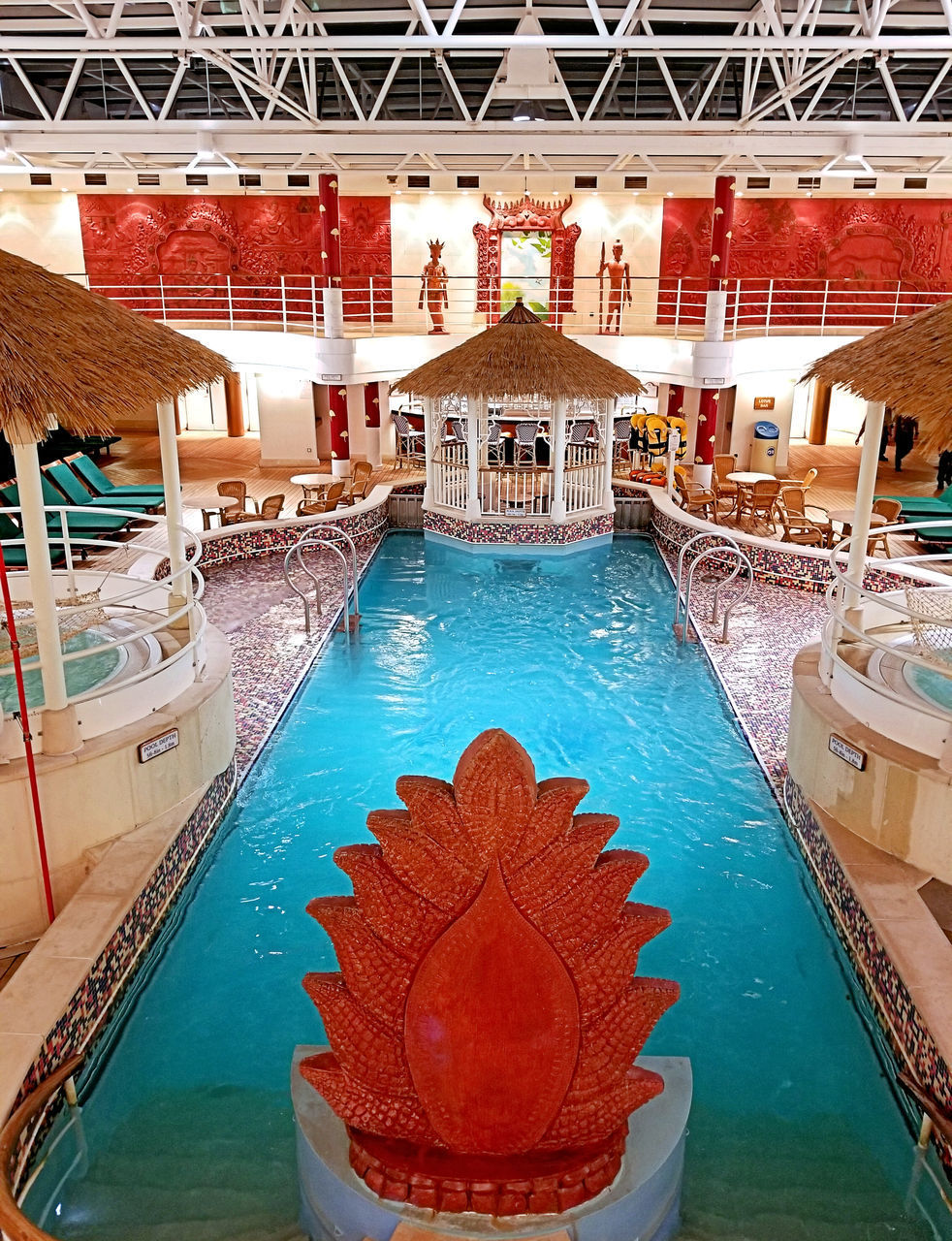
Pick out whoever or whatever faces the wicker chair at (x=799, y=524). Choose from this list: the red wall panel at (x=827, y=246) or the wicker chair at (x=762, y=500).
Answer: the red wall panel

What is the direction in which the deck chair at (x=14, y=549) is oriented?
to the viewer's right

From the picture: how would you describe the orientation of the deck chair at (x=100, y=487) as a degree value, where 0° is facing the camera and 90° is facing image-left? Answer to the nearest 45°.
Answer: approximately 270°

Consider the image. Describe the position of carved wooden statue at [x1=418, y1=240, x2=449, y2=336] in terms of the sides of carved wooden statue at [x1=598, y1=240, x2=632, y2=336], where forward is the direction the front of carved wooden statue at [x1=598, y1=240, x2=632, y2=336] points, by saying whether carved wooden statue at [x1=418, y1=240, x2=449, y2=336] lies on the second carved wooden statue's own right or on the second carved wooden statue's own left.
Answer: on the second carved wooden statue's own right

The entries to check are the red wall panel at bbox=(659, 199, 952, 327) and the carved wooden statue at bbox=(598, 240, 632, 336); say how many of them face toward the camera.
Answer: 2

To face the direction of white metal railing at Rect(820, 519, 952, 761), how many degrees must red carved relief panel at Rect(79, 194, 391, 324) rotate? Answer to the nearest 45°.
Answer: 0° — it already faces it

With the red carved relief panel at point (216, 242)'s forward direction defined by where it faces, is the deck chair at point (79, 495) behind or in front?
in front

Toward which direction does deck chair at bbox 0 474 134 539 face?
to the viewer's right

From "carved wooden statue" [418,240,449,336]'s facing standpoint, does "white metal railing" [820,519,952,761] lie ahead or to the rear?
ahead

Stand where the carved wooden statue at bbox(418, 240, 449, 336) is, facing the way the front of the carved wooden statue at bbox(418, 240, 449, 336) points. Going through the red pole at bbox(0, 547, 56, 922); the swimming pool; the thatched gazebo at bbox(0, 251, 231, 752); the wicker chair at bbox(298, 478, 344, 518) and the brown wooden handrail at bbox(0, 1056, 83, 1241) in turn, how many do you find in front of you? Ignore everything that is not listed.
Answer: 5
